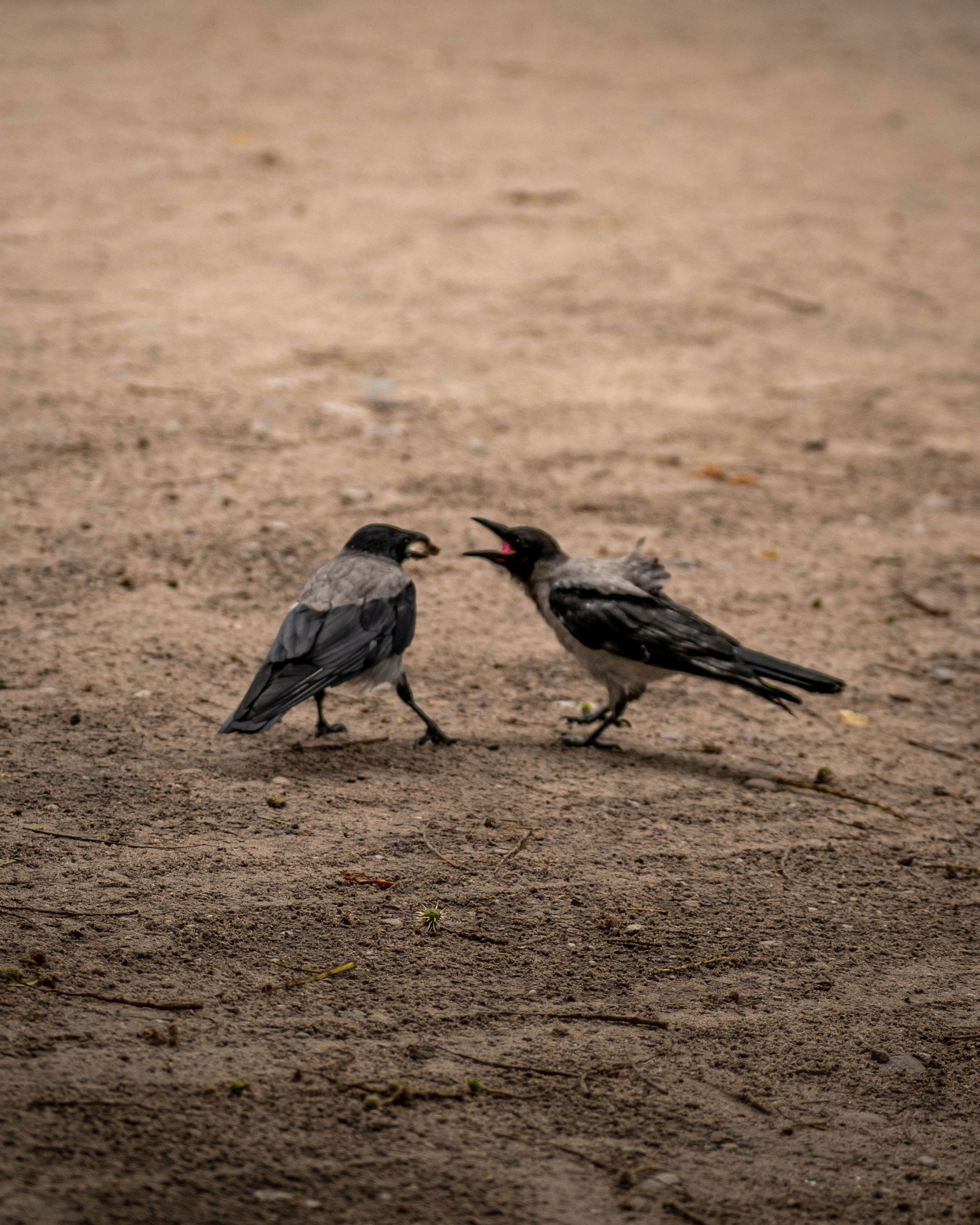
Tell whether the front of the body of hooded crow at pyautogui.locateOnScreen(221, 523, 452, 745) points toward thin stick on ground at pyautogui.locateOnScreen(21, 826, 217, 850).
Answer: no

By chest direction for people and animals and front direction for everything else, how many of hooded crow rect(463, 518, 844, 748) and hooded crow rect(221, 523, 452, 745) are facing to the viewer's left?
1

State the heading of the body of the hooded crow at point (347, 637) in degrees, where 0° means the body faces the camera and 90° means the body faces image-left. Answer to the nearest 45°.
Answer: approximately 225°

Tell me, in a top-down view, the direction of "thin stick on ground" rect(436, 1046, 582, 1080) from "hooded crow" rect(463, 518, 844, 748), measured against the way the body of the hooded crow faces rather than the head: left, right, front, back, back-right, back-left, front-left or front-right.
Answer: left

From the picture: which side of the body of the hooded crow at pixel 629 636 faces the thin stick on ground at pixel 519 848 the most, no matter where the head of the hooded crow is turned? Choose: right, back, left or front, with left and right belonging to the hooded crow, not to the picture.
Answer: left

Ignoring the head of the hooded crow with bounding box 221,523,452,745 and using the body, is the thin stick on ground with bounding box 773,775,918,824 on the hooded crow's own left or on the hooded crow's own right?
on the hooded crow's own right

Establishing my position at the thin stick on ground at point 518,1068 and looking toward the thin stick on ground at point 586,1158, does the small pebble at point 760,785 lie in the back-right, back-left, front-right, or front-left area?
back-left

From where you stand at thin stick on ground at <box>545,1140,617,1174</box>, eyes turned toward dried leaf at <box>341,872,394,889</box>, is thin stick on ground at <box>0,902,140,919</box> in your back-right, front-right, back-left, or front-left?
front-left

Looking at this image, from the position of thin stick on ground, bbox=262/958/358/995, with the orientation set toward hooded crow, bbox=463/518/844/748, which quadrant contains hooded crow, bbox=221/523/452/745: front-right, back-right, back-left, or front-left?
front-left

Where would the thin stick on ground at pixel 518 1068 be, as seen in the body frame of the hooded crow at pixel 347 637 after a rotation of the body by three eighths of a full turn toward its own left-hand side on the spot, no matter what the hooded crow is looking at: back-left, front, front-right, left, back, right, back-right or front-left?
left

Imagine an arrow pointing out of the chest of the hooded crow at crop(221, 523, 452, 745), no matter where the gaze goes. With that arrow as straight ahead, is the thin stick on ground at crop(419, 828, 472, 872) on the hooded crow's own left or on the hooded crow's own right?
on the hooded crow's own right

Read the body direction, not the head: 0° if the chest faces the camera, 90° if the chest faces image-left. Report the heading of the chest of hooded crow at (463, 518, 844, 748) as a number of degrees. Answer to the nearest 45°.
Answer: approximately 90°

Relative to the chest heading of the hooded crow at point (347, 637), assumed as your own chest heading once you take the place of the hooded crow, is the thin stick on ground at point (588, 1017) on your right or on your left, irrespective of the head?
on your right

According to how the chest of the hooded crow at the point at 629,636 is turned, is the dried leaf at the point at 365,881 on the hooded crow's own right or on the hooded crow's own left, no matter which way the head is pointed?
on the hooded crow's own left

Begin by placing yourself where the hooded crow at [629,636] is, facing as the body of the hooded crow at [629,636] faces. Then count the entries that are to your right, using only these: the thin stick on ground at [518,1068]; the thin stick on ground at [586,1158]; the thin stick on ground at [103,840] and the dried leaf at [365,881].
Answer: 0
